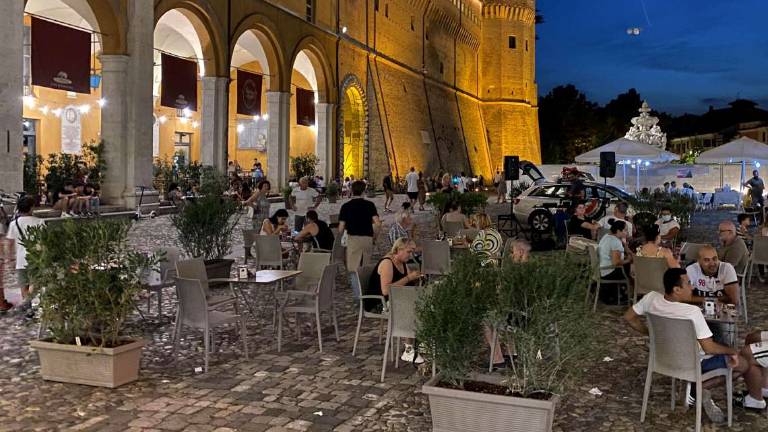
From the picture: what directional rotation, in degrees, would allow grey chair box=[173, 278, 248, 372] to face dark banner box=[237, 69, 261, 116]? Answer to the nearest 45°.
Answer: approximately 45° to its left

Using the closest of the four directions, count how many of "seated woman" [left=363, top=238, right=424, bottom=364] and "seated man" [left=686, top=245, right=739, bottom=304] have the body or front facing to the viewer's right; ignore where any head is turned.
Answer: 1

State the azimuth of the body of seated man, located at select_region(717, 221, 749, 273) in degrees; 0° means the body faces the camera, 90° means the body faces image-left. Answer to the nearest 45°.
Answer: approximately 90°

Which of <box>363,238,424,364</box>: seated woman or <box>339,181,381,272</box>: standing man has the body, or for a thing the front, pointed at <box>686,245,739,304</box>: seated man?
the seated woman

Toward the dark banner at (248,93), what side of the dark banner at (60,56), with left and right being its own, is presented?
left

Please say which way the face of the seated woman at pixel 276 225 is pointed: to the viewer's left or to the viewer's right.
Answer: to the viewer's right
